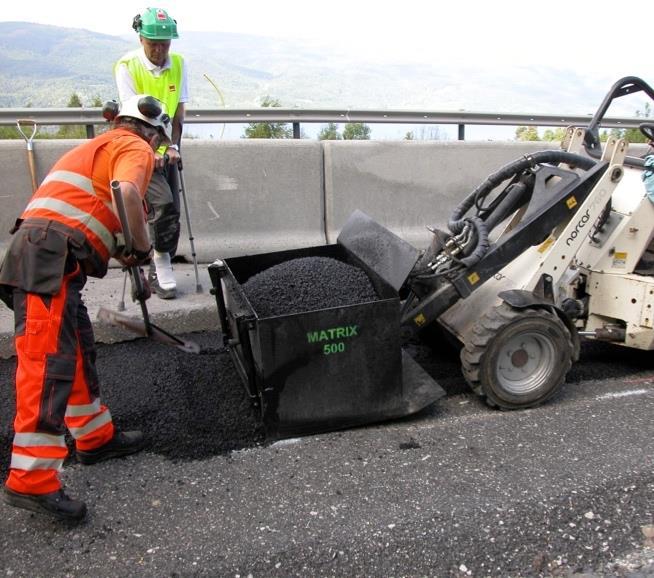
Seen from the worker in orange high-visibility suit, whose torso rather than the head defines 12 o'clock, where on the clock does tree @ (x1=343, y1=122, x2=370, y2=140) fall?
The tree is roughly at 10 o'clock from the worker in orange high-visibility suit.

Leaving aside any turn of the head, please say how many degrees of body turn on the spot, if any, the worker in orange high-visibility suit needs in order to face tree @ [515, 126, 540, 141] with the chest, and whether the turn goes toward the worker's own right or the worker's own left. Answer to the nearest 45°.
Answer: approximately 45° to the worker's own left

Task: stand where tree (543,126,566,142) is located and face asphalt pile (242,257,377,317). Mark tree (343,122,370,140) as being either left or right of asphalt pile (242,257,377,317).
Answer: right

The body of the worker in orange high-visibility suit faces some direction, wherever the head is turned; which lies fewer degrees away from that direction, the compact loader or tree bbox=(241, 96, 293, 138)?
the compact loader

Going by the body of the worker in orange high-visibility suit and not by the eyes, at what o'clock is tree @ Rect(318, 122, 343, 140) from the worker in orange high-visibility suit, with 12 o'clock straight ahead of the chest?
The tree is roughly at 10 o'clock from the worker in orange high-visibility suit.

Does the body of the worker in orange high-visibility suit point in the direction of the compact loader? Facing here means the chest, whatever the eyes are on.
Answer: yes

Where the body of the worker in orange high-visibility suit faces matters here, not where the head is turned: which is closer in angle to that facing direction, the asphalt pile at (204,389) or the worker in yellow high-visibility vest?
the asphalt pile

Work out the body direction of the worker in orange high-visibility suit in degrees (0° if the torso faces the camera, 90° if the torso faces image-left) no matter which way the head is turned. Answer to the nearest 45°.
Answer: approximately 270°

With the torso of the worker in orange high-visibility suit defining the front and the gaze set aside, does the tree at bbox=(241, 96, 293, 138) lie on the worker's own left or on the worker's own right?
on the worker's own left

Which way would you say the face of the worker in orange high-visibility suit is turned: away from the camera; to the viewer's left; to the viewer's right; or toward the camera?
to the viewer's right

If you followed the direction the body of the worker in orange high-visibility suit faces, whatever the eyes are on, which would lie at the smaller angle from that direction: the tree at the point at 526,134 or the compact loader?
the compact loader

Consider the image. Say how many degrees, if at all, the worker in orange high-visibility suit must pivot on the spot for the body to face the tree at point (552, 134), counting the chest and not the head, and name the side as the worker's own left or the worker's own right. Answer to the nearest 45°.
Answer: approximately 45° to the worker's own left
